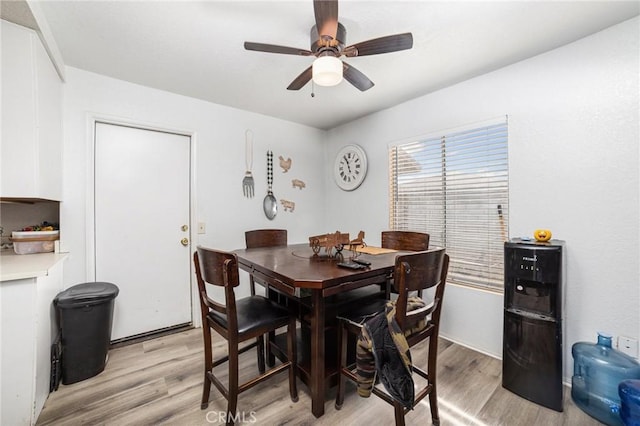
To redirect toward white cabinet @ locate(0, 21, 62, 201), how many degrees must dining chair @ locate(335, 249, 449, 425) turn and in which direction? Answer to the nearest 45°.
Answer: approximately 45° to its left

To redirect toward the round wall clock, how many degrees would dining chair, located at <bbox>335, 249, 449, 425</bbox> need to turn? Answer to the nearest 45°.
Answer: approximately 45° to its right

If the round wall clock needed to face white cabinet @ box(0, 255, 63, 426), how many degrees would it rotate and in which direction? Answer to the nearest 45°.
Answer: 0° — it already faces it

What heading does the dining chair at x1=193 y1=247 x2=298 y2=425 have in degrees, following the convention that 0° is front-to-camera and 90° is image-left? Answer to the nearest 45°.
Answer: approximately 225°

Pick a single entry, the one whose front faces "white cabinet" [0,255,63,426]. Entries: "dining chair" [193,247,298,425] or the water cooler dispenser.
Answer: the water cooler dispenser

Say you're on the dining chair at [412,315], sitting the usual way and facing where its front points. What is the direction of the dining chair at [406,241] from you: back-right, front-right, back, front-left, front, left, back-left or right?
front-right

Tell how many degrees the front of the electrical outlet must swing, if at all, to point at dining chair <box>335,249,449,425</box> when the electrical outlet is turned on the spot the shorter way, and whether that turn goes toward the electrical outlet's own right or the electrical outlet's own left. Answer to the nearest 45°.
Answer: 0° — it already faces it

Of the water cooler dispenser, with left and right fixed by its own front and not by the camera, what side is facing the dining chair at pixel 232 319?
front

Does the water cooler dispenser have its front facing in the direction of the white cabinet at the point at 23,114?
yes

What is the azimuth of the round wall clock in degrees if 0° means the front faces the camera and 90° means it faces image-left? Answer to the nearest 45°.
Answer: approximately 45°

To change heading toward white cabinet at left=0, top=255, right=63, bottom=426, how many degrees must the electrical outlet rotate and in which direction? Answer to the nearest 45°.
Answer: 0° — it already faces it

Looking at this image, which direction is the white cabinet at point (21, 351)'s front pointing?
to the viewer's right
